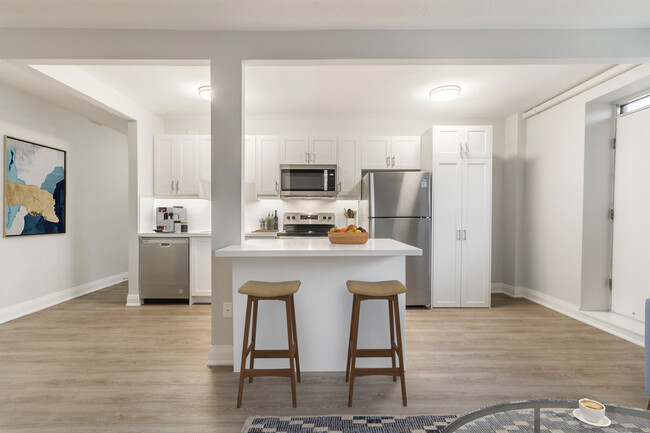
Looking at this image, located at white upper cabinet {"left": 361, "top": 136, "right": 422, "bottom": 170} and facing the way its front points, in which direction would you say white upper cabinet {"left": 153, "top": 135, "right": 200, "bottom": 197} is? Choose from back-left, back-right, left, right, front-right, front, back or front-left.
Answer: right

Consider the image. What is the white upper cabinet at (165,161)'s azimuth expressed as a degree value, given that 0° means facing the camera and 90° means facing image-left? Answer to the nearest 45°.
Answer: approximately 0°

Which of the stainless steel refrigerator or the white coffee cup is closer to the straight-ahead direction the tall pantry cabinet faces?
the white coffee cup

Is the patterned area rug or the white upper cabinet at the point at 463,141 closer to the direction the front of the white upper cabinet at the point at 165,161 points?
the patterned area rug

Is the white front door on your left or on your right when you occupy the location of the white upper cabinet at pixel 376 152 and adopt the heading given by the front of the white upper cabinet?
on your left

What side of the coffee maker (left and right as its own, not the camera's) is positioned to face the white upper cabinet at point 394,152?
left

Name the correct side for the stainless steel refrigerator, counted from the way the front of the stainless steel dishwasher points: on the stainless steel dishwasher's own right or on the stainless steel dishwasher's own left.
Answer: on the stainless steel dishwasher's own left
